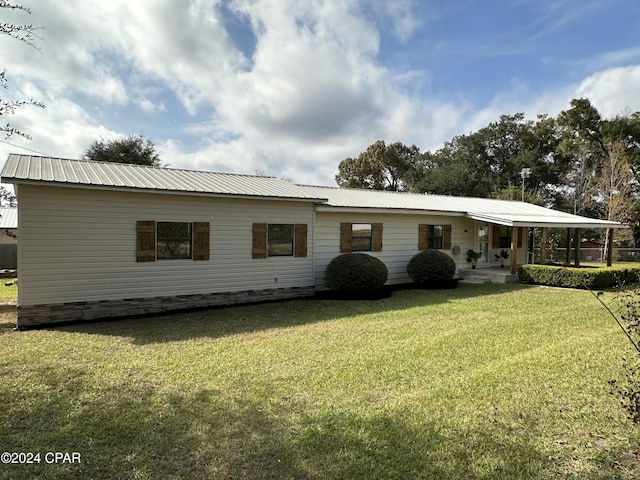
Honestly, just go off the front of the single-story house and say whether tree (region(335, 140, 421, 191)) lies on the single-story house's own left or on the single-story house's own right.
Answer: on the single-story house's own left

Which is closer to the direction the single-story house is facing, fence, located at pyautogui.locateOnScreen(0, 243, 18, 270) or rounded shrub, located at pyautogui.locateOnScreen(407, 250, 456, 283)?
the rounded shrub

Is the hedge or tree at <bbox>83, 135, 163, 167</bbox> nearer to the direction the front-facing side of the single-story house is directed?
the hedge

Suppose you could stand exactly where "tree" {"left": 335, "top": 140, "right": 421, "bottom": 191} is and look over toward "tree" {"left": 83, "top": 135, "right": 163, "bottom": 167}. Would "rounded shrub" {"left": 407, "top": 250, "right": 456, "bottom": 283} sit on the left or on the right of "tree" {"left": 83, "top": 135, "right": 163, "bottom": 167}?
left

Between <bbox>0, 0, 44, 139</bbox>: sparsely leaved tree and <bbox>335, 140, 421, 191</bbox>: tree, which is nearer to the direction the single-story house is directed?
the sparsely leaved tree

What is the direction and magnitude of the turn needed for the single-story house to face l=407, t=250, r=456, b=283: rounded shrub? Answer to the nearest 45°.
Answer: approximately 90° to its left

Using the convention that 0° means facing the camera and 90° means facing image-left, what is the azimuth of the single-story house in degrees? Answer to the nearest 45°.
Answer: approximately 315°

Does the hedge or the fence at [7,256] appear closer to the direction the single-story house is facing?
the hedge

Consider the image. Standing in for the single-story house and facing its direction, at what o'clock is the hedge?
The hedge is roughly at 10 o'clock from the single-story house.

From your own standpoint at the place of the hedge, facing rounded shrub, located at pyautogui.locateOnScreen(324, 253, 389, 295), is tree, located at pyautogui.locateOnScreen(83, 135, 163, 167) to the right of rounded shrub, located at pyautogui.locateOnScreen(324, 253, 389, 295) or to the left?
right

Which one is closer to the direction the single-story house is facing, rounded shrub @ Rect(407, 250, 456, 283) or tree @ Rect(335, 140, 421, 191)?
the rounded shrub

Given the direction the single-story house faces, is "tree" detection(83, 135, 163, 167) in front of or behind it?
behind
